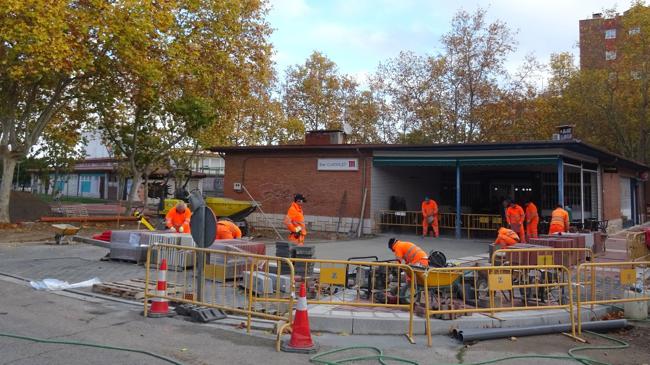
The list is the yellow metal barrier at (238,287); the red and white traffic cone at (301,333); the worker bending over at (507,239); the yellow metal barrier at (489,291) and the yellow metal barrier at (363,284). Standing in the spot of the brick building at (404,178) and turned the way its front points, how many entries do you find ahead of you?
5

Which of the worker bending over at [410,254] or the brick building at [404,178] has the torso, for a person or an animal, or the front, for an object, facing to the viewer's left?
the worker bending over

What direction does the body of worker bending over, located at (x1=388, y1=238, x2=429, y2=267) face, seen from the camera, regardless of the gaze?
to the viewer's left

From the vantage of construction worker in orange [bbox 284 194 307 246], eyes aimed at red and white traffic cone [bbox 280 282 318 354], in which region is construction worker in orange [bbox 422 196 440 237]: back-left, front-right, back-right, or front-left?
back-left

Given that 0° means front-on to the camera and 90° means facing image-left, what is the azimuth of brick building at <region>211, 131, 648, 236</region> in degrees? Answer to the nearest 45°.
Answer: approximately 0°

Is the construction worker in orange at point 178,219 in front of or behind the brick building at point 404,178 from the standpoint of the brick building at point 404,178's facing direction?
in front

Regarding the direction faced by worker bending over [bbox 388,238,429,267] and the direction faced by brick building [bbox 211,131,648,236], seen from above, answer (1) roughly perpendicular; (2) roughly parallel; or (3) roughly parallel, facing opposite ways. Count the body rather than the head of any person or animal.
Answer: roughly perpendicular
